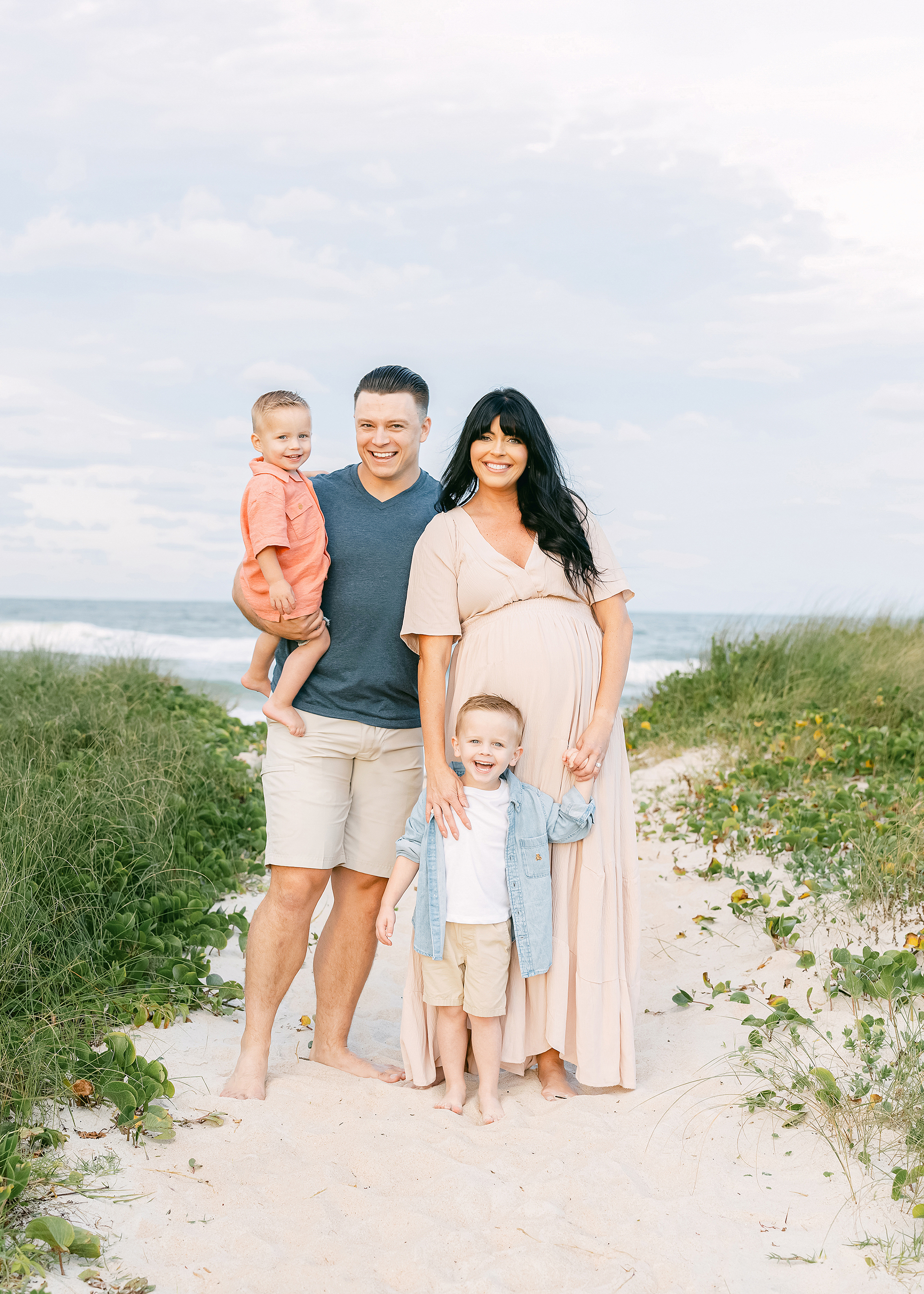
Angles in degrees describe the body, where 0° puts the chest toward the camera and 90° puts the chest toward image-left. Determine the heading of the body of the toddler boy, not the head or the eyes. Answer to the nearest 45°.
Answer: approximately 315°

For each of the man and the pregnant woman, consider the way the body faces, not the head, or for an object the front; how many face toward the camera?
2

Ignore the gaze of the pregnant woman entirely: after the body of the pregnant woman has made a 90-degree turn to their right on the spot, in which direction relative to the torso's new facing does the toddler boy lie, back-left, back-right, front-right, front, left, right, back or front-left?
front
